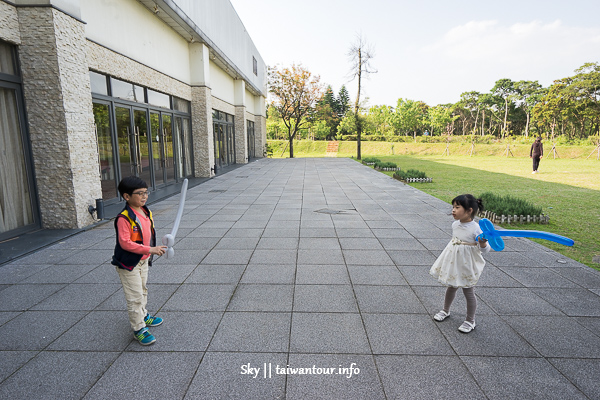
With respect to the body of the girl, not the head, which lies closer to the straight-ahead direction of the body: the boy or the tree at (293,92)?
the boy

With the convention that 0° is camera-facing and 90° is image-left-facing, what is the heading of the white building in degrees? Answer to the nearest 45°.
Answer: approximately 315°

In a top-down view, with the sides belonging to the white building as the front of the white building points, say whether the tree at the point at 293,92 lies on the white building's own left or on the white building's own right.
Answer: on the white building's own left

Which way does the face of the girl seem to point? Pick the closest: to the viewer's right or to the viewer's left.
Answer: to the viewer's left

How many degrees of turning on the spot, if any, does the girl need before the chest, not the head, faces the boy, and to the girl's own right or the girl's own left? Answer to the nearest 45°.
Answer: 0° — they already face them

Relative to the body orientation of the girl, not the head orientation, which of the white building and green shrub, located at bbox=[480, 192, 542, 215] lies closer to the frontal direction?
the white building

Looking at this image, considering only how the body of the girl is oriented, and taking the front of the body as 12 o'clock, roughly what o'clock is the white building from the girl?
The white building is roughly at 2 o'clock from the girl.

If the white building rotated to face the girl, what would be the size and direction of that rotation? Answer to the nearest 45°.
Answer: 0° — it already faces them

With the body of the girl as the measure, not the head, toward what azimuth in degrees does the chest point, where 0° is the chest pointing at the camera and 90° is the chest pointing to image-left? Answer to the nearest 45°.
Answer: approximately 45°

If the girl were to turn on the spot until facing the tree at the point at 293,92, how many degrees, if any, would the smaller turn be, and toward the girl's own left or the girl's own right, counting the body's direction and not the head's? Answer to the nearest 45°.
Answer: approximately 90° to the girl's own right
